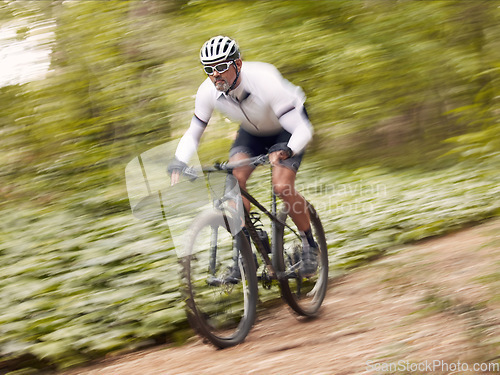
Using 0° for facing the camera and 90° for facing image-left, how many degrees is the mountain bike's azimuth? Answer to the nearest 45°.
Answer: approximately 45°

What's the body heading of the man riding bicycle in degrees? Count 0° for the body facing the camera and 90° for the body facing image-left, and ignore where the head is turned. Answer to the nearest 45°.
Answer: approximately 45°
